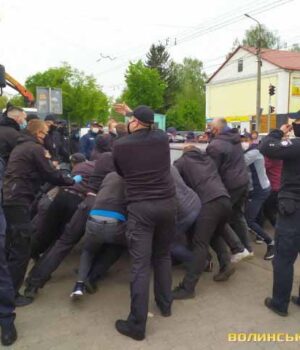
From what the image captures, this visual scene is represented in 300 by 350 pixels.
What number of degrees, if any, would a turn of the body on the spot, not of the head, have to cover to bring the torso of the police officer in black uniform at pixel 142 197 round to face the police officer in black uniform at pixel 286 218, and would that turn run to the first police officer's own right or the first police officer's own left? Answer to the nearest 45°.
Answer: approximately 135° to the first police officer's own right

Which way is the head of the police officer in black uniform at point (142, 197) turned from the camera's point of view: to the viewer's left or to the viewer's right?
to the viewer's left

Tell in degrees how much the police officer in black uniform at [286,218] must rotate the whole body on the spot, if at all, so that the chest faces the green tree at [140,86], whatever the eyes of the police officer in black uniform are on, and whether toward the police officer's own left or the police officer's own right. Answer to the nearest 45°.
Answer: approximately 45° to the police officer's own right

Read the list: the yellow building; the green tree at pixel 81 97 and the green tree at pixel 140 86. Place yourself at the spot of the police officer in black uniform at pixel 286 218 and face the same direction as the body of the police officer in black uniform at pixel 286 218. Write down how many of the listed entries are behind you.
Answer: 0

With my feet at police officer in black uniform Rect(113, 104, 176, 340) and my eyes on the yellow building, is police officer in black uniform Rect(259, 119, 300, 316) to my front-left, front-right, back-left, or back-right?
front-right

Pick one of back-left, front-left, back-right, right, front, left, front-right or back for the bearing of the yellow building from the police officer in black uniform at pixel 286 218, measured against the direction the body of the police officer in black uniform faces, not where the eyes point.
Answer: front-right

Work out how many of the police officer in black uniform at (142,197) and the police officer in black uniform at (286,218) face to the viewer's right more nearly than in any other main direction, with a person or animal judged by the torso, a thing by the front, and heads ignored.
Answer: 0

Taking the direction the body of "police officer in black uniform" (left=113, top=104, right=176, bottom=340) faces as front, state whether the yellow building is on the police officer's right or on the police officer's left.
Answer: on the police officer's right

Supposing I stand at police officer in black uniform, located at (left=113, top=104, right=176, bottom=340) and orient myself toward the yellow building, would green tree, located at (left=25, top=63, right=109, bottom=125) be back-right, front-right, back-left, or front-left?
front-left

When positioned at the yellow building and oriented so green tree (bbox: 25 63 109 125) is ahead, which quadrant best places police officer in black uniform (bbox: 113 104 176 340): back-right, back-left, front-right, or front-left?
front-left

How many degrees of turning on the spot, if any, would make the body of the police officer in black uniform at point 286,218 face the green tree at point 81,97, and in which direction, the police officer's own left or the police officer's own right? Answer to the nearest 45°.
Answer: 0° — they already face it

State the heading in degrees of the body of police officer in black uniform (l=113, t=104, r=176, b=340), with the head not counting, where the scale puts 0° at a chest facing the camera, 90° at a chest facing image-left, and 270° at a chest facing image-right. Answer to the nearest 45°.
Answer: approximately 135°

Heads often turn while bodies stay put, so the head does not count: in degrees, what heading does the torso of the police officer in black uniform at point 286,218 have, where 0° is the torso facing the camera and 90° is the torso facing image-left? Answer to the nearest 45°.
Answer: approximately 135°

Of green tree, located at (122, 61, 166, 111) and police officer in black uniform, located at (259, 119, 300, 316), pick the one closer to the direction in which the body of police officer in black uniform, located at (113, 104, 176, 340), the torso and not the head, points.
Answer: the green tree
